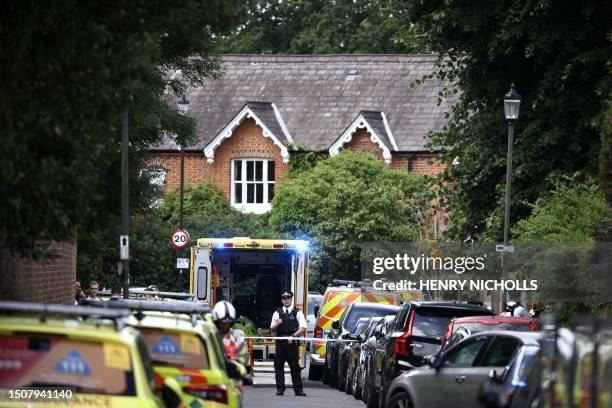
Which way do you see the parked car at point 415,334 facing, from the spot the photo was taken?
facing away from the viewer and to the left of the viewer

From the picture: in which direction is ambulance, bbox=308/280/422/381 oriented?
away from the camera

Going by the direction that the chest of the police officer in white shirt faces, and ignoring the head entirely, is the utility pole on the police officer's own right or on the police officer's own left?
on the police officer's own right

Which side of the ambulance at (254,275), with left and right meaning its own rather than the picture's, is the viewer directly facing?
back
